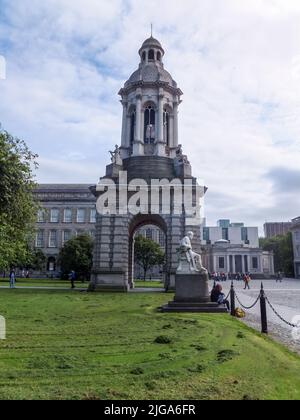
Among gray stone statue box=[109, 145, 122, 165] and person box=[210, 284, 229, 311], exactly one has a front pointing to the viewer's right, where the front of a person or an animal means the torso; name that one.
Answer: the person

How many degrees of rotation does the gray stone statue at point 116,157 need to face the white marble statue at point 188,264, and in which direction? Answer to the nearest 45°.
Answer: approximately 45° to its left

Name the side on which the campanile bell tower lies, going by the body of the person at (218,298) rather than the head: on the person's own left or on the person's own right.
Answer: on the person's own left

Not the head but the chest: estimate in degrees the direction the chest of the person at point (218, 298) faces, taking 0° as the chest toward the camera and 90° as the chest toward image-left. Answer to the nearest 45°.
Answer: approximately 270°
